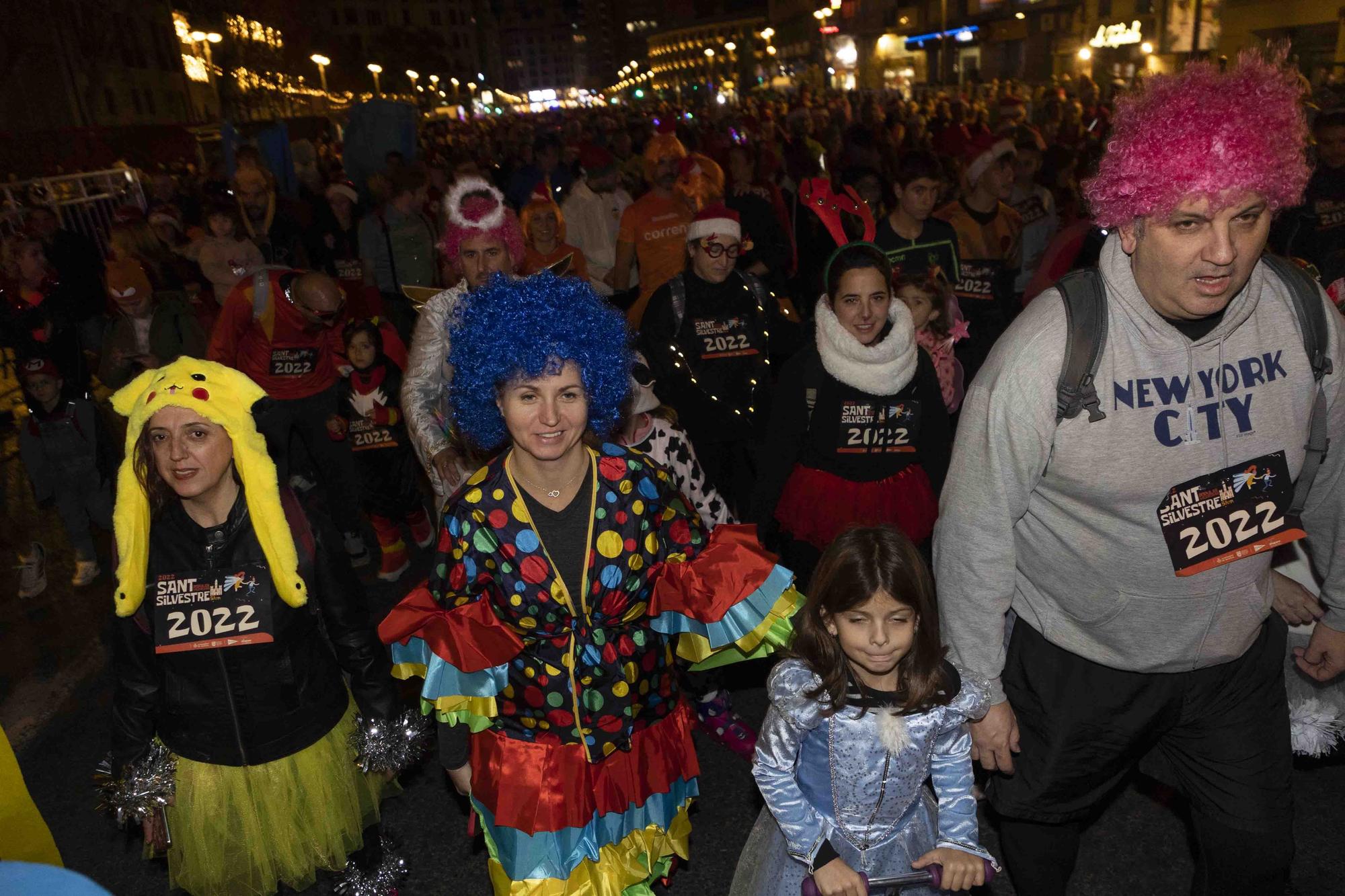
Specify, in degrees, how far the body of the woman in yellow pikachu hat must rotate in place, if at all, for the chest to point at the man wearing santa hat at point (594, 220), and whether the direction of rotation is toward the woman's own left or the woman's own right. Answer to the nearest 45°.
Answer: approximately 135° to the woman's own left

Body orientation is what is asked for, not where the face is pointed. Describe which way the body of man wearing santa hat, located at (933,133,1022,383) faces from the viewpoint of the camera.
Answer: toward the camera

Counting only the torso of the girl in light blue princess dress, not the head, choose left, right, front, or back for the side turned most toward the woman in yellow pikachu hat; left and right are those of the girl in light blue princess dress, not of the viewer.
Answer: right

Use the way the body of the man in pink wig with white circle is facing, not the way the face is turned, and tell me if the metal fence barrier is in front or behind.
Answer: behind

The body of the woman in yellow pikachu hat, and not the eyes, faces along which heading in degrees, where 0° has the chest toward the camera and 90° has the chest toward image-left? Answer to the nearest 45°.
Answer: approximately 0°

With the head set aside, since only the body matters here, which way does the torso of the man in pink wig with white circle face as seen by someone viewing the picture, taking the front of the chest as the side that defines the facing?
toward the camera

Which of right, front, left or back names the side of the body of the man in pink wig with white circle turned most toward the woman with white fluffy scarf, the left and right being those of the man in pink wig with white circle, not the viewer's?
left

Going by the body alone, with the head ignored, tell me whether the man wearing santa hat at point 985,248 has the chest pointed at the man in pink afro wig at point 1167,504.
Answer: yes
